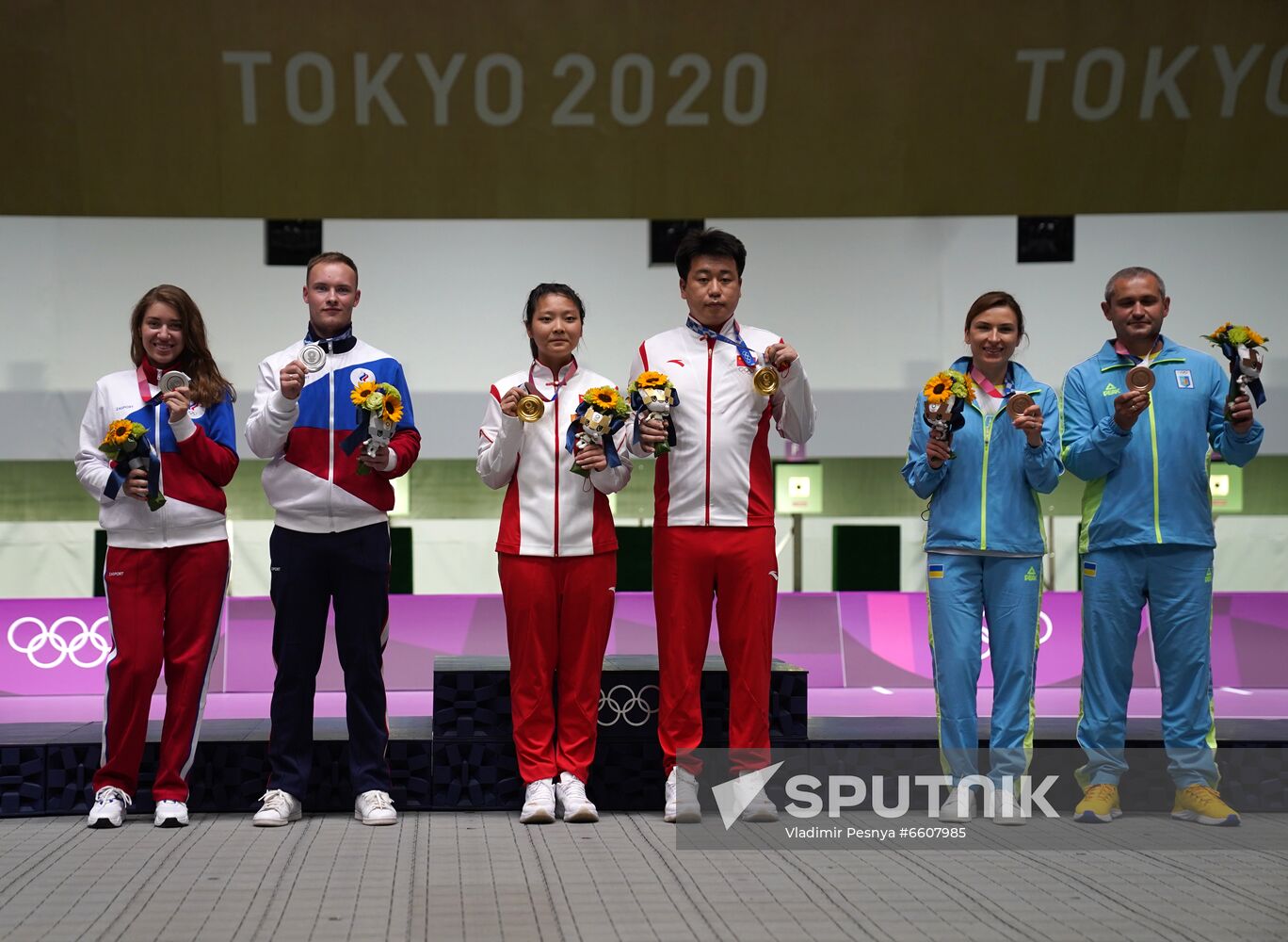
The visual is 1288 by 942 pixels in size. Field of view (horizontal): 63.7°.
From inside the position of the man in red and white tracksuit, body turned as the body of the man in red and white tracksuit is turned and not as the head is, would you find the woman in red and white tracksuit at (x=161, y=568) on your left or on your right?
on your right

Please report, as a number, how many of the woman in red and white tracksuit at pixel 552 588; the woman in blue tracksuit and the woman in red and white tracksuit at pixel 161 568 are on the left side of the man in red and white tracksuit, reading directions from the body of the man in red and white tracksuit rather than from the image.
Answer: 1

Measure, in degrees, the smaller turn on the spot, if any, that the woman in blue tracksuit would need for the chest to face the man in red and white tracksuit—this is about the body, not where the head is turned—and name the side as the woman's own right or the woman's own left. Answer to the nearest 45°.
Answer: approximately 90° to the woman's own right

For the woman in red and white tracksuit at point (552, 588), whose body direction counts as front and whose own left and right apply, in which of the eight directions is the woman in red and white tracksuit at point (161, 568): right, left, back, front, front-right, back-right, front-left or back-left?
right

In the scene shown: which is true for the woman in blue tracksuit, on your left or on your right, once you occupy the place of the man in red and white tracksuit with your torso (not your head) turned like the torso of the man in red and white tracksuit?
on your left

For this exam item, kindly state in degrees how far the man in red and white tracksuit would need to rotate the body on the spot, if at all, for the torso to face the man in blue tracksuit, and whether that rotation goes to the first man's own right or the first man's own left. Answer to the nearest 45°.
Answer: approximately 90° to the first man's own left

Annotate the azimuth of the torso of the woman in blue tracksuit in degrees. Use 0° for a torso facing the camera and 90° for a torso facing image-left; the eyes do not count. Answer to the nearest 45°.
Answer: approximately 0°

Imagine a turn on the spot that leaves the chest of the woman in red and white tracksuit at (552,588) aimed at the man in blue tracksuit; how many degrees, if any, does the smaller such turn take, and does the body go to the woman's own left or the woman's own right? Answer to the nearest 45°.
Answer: approximately 90° to the woman's own left
